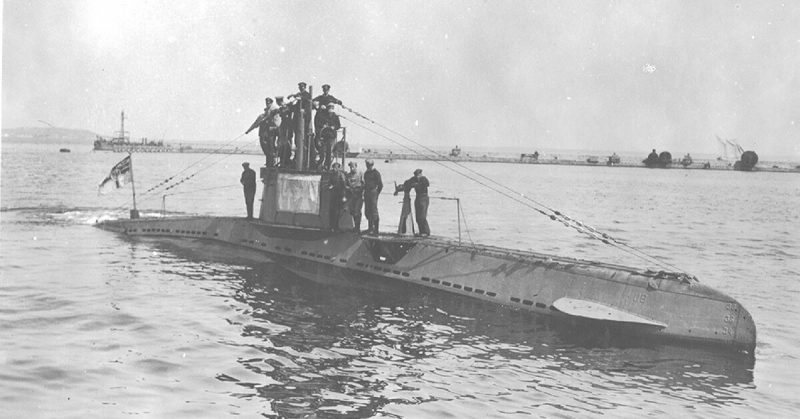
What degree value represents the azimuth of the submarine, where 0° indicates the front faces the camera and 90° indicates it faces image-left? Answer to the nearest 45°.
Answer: approximately 315°

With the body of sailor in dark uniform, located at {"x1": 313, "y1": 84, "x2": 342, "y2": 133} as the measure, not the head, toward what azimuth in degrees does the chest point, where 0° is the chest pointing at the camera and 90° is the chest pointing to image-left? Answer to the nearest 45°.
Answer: approximately 0°

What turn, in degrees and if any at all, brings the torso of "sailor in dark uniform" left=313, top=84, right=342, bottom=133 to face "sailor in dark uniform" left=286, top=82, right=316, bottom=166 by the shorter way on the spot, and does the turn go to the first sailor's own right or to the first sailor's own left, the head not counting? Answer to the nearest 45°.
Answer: approximately 135° to the first sailor's own right

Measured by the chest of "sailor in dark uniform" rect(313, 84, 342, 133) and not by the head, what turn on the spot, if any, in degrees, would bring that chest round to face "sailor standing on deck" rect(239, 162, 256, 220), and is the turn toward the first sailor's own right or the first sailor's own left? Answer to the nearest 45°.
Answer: approximately 135° to the first sailor's own right

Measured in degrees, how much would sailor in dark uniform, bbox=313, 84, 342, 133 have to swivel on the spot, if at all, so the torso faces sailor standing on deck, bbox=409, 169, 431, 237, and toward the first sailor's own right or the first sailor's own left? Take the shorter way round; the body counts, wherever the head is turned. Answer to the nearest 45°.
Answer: approximately 45° to the first sailor's own left

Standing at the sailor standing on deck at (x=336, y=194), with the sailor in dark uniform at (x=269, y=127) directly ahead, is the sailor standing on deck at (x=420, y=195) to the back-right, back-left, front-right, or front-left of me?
back-right
